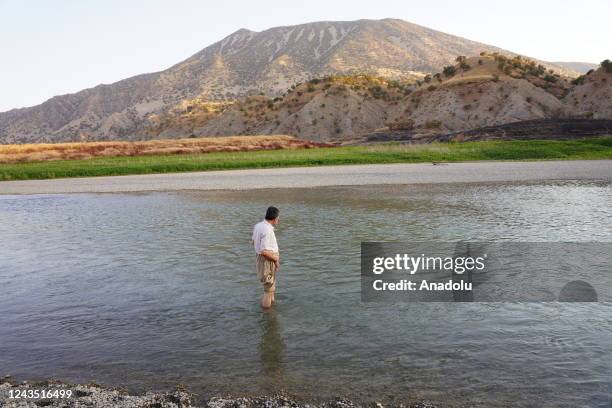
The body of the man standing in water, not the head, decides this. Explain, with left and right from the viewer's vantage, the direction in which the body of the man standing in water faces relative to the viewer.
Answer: facing away from the viewer and to the right of the viewer
